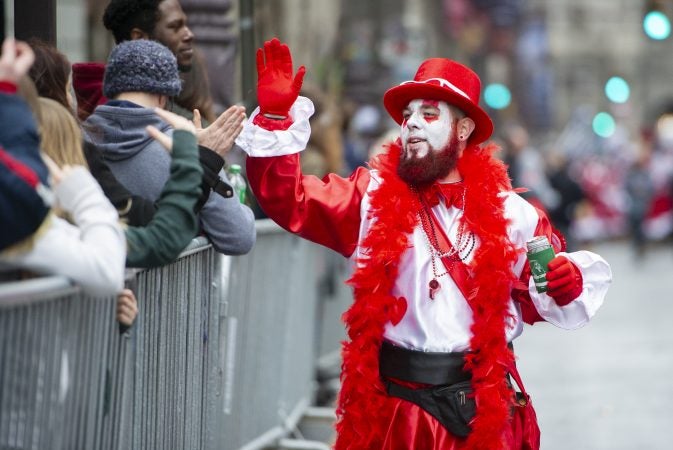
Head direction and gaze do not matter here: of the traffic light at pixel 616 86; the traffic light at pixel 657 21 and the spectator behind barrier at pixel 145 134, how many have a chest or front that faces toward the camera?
2

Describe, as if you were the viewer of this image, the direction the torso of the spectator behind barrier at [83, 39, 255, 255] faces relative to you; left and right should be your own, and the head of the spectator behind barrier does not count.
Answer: facing away from the viewer and to the right of the viewer

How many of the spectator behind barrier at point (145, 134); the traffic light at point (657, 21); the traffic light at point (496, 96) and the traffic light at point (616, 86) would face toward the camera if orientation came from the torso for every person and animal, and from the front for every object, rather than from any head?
3

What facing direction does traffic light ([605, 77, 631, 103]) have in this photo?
toward the camera

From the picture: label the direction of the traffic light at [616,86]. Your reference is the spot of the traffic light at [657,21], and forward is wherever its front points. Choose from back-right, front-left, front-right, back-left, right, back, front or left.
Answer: back

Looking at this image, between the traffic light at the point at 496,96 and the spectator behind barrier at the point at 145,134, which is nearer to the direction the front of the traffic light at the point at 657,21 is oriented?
the spectator behind barrier

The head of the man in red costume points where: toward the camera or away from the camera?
toward the camera

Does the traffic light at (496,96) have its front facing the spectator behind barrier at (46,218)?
yes

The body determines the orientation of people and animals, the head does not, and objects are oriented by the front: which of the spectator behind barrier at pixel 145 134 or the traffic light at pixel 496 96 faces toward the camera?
the traffic light

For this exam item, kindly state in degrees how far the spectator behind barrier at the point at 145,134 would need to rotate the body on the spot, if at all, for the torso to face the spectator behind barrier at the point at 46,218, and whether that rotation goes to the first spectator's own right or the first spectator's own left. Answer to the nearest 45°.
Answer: approximately 135° to the first spectator's own right

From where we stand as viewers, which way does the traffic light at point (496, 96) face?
facing the viewer

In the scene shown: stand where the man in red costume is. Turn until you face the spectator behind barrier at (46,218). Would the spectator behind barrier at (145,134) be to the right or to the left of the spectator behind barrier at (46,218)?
right

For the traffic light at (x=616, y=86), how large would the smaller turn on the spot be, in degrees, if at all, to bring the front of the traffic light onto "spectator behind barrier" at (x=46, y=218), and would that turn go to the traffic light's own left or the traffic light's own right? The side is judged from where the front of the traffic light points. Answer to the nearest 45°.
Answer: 0° — it already faces them

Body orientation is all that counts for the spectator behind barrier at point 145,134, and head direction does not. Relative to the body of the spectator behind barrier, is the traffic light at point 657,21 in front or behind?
in front

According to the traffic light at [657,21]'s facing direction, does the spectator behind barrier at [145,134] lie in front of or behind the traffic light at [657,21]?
in front
